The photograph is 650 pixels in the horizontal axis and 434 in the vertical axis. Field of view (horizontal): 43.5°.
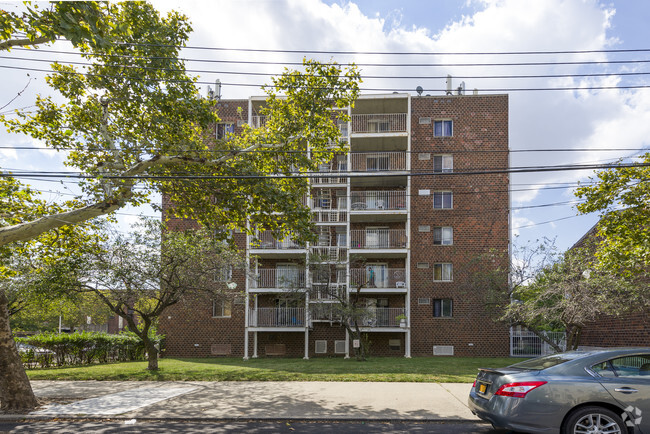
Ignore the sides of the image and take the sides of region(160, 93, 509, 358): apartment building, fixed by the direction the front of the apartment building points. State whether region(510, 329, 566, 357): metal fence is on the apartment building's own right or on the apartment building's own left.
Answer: on the apartment building's own left

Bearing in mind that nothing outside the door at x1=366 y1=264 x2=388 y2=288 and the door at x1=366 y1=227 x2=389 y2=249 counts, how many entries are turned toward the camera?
2

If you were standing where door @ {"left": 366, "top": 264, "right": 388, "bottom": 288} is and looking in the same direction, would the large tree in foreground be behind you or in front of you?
in front

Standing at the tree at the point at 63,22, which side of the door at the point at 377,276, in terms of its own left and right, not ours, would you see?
front

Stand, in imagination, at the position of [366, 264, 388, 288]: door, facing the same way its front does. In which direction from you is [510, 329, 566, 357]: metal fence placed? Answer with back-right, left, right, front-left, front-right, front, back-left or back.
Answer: left

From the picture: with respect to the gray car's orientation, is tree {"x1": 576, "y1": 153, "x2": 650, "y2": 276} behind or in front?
in front

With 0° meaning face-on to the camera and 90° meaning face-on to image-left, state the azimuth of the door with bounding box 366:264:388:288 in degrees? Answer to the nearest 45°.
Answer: approximately 0°
